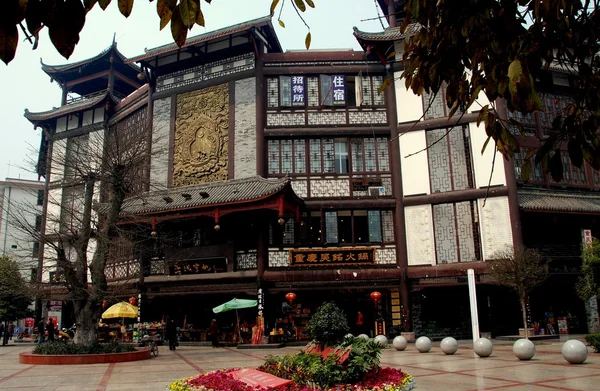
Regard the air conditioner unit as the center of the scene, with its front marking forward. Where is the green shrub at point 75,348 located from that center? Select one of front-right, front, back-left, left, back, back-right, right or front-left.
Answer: front-right

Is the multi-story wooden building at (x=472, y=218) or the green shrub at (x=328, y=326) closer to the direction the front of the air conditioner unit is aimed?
the green shrub

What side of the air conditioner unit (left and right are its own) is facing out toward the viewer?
front

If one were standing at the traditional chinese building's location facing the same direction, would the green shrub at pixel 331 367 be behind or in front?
in front

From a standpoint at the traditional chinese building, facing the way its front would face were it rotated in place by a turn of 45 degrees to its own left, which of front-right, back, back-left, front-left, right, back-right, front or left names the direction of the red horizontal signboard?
front-right

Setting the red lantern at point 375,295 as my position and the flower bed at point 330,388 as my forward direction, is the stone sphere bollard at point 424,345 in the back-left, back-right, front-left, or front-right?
front-left

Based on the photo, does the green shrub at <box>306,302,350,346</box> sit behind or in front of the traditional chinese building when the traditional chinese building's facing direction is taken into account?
in front

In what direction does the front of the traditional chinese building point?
toward the camera

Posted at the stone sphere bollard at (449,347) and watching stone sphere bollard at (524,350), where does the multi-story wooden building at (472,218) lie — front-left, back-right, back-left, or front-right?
back-left

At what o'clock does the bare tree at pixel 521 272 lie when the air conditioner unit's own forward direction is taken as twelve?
The bare tree is roughly at 10 o'clock from the air conditioner unit.

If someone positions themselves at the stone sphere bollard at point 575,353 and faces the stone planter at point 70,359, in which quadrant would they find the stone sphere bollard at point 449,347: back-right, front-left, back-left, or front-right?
front-right

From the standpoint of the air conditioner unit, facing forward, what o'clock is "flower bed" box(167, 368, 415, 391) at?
The flower bed is roughly at 12 o'clock from the air conditioner unit.

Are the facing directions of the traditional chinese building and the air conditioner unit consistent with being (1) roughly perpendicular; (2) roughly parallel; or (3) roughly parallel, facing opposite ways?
roughly parallel

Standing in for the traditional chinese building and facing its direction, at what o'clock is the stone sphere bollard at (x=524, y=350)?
The stone sphere bollard is roughly at 11 o'clock from the traditional chinese building.
